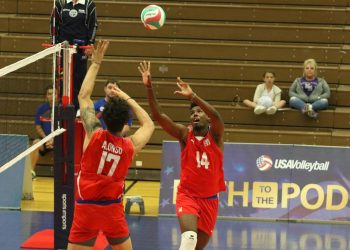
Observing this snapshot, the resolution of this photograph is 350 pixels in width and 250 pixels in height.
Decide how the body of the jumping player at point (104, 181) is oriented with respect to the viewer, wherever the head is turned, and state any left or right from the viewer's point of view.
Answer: facing away from the viewer

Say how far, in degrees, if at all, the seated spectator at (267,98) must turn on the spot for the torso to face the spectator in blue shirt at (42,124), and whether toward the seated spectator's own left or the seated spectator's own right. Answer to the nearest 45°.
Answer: approximately 90° to the seated spectator's own right

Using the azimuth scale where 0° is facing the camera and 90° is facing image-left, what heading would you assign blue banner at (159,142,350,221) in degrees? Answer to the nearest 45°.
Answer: approximately 0°

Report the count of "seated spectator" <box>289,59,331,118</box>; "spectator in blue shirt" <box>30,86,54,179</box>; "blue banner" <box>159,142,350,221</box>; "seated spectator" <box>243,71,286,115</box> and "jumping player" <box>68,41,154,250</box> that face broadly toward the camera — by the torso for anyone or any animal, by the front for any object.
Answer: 4

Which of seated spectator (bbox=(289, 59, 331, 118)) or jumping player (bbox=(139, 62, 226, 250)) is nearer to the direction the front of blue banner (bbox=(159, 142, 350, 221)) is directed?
the jumping player

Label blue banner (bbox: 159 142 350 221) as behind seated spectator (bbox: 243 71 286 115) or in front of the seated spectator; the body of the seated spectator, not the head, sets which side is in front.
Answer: in front

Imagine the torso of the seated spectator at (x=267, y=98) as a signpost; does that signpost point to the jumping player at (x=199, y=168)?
yes

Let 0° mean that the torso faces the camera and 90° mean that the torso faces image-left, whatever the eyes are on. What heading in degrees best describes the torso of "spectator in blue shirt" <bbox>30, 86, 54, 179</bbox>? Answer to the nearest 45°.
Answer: approximately 0°

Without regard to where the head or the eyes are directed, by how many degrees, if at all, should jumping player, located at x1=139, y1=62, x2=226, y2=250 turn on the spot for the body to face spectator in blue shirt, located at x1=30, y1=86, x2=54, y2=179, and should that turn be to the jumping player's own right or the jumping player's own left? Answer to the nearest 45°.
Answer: approximately 90° to the jumping player's own right

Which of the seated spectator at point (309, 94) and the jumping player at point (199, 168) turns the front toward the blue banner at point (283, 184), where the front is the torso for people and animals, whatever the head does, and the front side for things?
the seated spectator

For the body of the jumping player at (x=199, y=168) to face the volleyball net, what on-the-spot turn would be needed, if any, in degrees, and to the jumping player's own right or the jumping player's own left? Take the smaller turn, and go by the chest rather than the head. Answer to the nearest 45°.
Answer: approximately 90° to the jumping player's own right

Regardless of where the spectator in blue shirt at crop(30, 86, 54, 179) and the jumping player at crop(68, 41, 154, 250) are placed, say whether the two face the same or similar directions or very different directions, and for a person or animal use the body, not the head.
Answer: very different directions

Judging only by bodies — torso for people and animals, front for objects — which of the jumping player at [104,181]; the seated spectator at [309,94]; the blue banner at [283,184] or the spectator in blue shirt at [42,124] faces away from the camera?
the jumping player

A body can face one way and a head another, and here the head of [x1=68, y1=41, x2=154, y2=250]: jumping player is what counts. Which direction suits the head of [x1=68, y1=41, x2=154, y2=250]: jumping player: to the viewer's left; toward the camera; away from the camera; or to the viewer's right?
away from the camera

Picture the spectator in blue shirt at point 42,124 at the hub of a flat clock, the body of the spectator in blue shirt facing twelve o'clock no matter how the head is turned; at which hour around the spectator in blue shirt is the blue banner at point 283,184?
The blue banner is roughly at 10 o'clock from the spectator in blue shirt.

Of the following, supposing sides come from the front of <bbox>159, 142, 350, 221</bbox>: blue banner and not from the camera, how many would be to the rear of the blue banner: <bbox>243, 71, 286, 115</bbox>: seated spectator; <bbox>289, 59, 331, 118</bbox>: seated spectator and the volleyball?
2

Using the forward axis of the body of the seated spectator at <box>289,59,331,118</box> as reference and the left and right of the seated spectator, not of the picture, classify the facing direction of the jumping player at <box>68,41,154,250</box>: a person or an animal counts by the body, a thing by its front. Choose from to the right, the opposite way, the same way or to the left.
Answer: the opposite way

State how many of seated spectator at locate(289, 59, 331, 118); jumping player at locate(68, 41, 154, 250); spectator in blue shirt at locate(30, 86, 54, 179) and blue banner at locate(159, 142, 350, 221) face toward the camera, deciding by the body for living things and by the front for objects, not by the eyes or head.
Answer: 3
